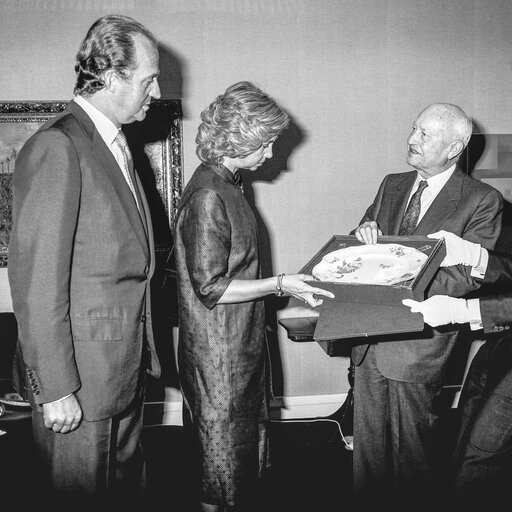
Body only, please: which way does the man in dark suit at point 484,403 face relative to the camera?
to the viewer's left

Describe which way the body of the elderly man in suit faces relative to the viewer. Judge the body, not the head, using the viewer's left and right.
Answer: facing the viewer and to the left of the viewer

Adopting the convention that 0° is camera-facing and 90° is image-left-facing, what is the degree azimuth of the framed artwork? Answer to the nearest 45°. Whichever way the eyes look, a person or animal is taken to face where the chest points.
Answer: approximately 0°

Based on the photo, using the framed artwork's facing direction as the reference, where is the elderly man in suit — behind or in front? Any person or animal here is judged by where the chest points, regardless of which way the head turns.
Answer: in front

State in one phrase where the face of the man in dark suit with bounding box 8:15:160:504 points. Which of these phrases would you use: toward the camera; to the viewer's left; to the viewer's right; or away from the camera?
to the viewer's right

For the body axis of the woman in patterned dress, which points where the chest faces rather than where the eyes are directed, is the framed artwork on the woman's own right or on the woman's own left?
on the woman's own left

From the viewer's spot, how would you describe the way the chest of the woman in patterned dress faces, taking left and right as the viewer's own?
facing to the right of the viewer

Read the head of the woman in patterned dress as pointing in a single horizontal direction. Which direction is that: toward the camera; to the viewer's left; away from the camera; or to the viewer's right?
to the viewer's right

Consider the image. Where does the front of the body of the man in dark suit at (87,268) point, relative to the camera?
to the viewer's right

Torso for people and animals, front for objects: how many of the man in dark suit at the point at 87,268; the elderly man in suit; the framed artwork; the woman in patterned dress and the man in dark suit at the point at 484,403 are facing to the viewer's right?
2
